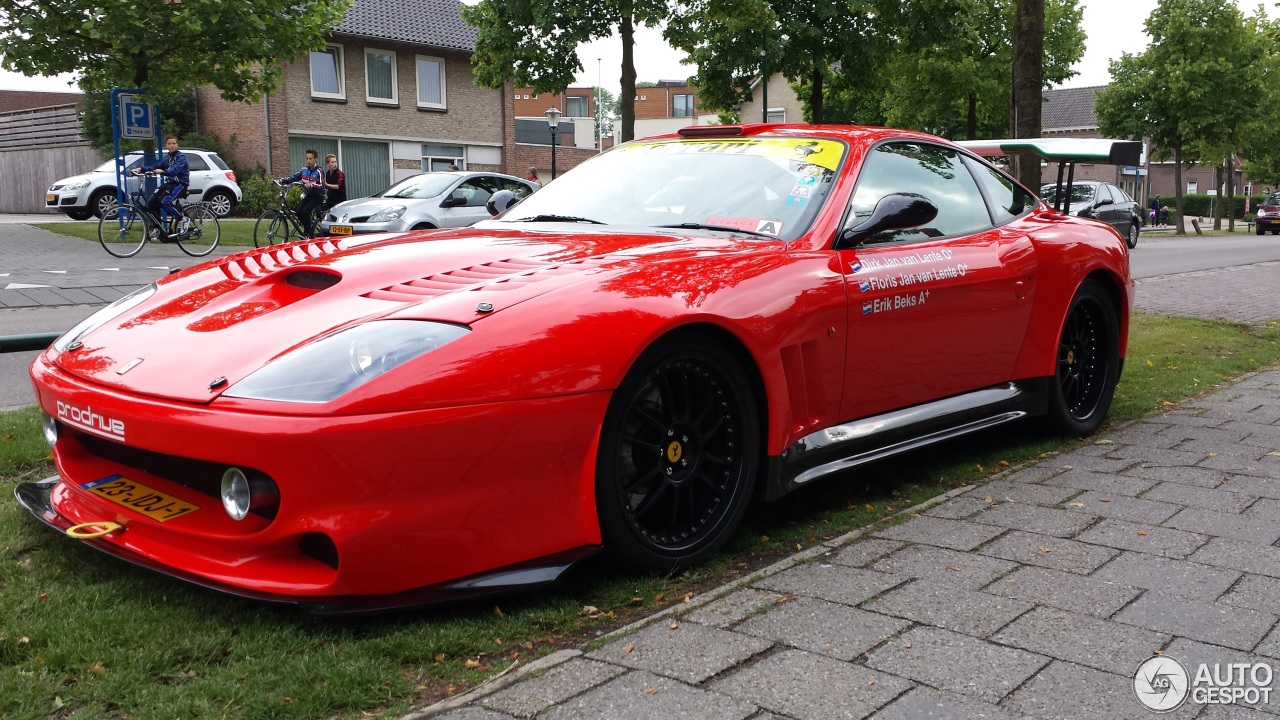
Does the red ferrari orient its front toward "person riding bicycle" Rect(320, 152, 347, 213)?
no

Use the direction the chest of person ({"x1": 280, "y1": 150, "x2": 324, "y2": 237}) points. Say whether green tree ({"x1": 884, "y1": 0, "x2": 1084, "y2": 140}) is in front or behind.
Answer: behind

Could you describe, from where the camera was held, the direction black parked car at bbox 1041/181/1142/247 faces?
facing the viewer and to the left of the viewer

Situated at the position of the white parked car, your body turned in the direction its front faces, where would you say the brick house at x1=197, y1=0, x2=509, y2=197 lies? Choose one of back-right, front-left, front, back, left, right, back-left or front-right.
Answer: back

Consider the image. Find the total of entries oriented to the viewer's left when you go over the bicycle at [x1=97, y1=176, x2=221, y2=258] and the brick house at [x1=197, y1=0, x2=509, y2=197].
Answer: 1

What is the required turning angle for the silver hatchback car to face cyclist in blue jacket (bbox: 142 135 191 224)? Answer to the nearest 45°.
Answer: approximately 45° to its right

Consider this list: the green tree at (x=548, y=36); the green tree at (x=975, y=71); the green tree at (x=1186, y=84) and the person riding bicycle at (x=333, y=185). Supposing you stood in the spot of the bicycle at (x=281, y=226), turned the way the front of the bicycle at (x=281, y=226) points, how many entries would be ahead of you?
0

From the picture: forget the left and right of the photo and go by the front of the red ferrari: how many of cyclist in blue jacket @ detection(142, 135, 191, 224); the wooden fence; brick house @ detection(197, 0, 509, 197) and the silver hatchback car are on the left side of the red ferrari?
0

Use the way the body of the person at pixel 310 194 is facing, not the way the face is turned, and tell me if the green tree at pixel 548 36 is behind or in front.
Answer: behind

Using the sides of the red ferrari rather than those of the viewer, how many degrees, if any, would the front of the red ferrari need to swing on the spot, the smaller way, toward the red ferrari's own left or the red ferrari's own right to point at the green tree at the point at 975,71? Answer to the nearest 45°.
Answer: approximately 135° to the red ferrari's own right

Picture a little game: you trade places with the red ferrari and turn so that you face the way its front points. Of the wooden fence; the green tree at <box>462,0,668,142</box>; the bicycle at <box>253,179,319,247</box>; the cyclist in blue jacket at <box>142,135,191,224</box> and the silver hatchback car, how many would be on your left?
0

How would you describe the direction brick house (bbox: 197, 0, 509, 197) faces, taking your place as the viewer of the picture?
facing the viewer and to the right of the viewer

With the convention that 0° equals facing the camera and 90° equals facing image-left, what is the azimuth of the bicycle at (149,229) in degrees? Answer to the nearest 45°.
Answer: approximately 90°

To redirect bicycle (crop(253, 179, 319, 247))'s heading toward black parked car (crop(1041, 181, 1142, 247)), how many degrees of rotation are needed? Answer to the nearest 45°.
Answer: approximately 135° to its left

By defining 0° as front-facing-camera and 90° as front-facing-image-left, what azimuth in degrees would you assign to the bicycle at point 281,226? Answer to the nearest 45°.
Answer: approximately 45°

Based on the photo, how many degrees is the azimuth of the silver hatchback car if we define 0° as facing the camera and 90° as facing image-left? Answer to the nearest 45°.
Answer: approximately 45°
